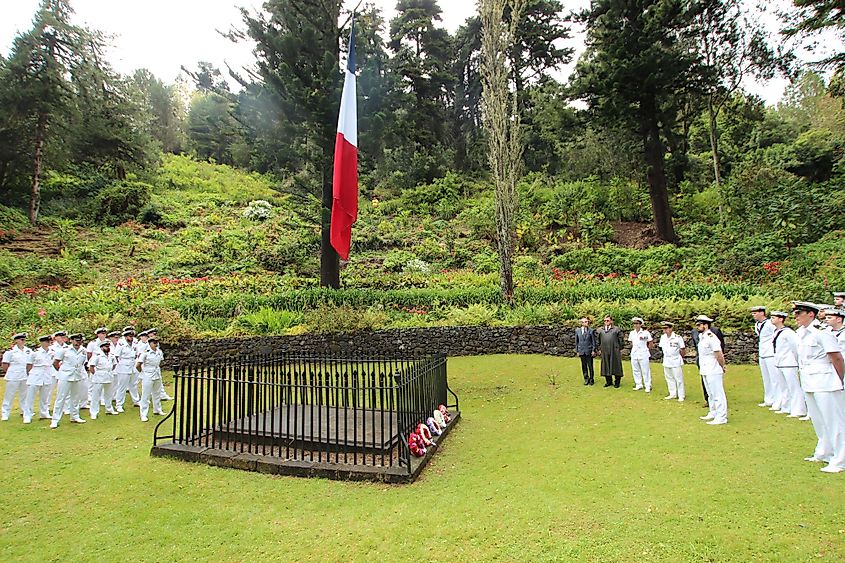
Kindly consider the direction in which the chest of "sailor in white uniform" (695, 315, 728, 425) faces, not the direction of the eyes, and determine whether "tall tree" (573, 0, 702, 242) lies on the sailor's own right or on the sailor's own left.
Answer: on the sailor's own right

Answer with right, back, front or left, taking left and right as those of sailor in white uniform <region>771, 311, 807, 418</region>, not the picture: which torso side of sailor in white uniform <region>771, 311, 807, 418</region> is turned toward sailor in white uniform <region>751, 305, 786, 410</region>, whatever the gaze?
right

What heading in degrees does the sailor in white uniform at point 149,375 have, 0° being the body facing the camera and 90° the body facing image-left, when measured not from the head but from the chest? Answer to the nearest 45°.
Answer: approximately 315°

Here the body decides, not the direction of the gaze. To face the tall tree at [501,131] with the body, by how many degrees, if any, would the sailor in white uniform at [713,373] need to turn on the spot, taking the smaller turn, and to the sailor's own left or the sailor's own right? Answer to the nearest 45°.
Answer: approximately 90° to the sailor's own right

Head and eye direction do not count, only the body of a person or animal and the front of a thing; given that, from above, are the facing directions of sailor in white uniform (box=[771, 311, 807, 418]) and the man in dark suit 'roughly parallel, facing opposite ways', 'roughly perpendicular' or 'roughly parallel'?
roughly perpendicular

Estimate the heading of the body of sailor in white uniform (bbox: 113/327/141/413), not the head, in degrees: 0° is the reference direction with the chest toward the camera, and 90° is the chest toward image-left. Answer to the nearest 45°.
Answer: approximately 315°

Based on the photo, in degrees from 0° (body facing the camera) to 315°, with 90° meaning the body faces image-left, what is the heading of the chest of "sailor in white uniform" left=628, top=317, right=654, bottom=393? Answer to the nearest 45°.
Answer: approximately 45°

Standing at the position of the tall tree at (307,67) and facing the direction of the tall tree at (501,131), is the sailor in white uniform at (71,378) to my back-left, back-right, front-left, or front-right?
back-right

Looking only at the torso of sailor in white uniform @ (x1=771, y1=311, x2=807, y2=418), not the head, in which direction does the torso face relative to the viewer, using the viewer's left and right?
facing to the left of the viewer
